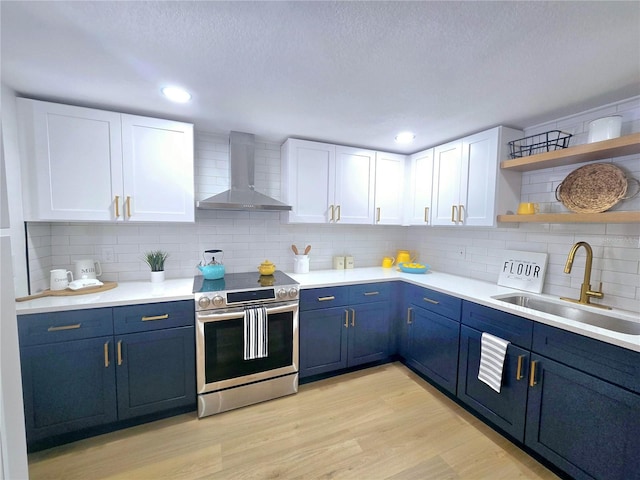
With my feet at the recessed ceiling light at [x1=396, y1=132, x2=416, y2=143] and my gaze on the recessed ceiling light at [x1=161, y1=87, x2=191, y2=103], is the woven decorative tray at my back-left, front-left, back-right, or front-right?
back-left

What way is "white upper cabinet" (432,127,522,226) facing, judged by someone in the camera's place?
facing the viewer and to the left of the viewer

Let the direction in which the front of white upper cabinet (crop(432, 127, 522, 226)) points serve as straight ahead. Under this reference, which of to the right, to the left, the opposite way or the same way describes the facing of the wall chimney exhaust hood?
to the left

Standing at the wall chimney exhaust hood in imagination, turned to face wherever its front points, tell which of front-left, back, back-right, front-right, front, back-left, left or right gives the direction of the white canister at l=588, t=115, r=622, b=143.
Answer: front-left

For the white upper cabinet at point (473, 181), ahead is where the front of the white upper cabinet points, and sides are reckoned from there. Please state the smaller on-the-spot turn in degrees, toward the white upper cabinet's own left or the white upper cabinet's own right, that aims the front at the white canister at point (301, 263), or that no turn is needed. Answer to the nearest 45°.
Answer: approximately 45° to the white upper cabinet's own right

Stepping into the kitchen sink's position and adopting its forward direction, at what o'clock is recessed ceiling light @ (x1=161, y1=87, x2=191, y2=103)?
The recessed ceiling light is roughly at 12 o'clock from the kitchen sink.

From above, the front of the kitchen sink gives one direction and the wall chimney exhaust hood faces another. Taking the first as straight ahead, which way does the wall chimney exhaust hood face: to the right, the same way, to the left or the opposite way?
to the left

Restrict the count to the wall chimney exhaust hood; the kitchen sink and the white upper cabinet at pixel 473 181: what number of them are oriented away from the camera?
0

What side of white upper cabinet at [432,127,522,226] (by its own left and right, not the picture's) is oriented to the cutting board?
front

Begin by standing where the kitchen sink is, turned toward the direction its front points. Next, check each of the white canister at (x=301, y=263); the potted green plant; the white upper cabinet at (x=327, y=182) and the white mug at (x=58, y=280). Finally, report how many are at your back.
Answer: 0

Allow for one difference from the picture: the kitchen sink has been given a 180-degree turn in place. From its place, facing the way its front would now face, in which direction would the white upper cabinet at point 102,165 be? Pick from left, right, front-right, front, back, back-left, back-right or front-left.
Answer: back

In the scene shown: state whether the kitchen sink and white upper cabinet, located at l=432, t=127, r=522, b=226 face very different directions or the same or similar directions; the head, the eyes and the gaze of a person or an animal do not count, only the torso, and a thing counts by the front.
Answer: same or similar directions

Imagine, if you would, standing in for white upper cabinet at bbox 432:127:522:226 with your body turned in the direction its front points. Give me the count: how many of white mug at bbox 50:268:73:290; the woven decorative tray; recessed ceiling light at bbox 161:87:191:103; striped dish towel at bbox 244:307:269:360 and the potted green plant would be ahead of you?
4

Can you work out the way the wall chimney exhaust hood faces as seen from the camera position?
facing the viewer
